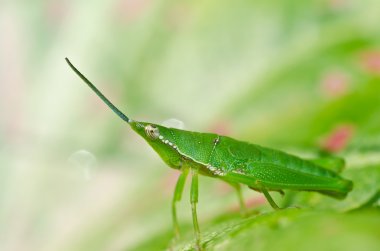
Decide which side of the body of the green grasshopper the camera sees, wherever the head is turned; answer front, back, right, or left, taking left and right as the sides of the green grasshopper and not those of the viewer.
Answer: left
